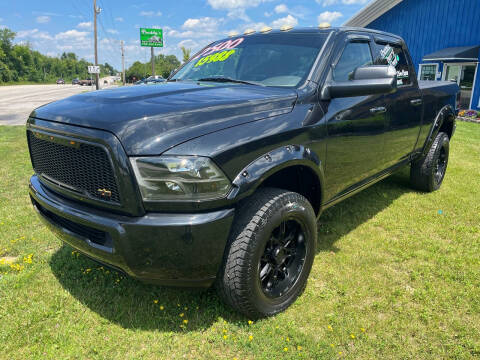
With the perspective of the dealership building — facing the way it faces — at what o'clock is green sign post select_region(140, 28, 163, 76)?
The green sign post is roughly at 4 o'clock from the dealership building.

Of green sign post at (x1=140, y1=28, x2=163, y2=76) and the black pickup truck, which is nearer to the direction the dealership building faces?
the black pickup truck

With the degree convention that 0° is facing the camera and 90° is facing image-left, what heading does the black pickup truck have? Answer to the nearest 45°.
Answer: approximately 45°

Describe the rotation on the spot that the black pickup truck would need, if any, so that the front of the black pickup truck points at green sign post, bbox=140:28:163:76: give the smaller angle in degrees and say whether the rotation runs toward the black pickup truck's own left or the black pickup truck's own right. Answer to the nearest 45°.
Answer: approximately 135° to the black pickup truck's own right

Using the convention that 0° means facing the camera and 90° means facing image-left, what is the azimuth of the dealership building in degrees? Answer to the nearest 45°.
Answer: approximately 0°

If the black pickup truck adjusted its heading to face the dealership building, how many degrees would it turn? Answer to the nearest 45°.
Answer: approximately 180°

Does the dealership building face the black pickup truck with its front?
yes
